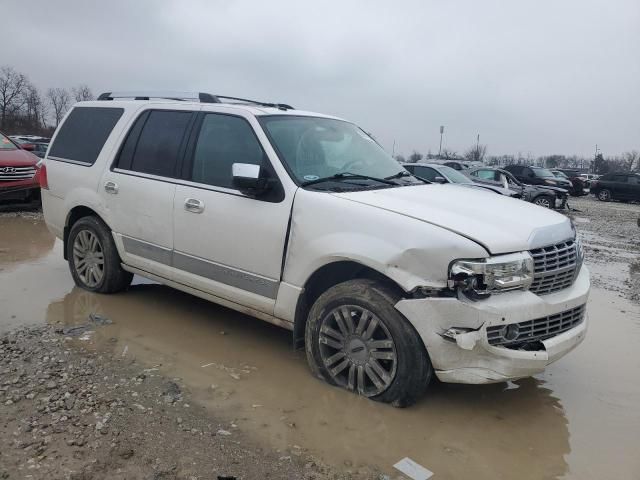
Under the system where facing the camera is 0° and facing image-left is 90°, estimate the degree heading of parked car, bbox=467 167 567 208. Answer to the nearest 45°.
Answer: approximately 315°

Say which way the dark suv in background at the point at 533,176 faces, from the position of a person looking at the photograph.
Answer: facing the viewer and to the right of the viewer

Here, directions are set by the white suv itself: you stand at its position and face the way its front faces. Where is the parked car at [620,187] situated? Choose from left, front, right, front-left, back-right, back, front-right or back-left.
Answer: left

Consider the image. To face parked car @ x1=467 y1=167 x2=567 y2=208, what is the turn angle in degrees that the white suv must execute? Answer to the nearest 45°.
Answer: approximately 90° to its left

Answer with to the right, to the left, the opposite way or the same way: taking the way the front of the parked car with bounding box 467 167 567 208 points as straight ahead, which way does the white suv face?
the same way

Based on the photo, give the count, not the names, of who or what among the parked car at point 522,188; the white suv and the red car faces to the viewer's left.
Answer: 0

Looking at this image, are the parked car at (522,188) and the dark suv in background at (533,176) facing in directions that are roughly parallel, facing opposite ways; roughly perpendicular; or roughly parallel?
roughly parallel

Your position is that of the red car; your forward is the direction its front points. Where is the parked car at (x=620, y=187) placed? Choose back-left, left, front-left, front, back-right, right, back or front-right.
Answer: front-left

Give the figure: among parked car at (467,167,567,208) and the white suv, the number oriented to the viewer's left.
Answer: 0

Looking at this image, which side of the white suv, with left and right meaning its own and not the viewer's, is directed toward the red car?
back
